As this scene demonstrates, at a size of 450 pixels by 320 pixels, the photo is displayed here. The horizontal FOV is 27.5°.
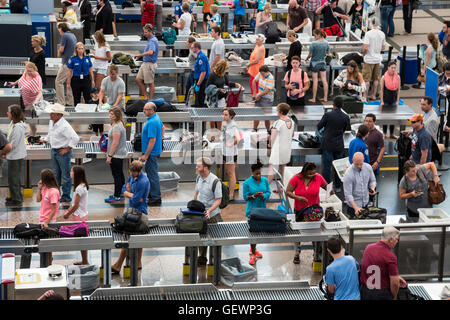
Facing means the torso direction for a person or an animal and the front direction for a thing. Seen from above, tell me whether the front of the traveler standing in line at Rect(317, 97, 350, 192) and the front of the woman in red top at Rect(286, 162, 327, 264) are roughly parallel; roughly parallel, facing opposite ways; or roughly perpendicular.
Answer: roughly parallel, facing opposite ways

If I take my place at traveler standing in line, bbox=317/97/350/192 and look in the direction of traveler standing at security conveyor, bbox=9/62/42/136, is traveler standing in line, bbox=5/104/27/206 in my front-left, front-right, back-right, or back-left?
front-left

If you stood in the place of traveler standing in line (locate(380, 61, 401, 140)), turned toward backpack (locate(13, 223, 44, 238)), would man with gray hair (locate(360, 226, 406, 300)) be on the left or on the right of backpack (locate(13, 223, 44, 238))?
left

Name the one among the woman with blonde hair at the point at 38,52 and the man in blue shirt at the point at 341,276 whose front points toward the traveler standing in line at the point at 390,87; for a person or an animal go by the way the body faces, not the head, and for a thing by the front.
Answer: the man in blue shirt

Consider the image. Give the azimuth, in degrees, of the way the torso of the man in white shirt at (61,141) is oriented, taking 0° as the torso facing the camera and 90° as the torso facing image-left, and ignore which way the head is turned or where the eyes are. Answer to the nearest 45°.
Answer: approximately 45°

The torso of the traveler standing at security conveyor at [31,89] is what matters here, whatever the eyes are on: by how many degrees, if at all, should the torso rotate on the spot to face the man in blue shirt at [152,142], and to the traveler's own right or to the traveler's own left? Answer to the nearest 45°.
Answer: approximately 90° to the traveler's own left

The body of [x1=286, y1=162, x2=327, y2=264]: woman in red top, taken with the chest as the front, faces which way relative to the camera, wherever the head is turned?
toward the camera

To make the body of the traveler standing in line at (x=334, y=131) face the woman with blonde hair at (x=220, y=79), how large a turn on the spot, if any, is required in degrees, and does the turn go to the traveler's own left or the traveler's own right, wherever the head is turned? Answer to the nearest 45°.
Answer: approximately 45° to the traveler's own left

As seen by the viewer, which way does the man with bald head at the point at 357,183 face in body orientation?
toward the camera

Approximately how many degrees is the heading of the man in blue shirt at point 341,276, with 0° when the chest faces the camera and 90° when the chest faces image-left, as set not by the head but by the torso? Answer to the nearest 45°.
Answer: approximately 180°

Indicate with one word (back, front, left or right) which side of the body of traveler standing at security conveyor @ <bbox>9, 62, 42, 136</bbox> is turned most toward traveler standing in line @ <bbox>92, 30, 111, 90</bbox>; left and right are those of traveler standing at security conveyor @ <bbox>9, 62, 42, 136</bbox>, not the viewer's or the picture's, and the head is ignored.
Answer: back

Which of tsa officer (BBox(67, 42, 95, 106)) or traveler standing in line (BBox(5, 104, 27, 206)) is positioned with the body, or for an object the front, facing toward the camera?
the tsa officer

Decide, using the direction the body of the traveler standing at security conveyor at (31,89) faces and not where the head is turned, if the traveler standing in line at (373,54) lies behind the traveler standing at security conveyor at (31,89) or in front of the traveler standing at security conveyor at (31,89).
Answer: behind

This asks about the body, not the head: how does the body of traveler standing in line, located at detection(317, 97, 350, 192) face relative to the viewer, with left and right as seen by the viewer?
facing away from the viewer

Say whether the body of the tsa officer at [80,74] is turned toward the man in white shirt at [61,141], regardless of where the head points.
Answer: yes
